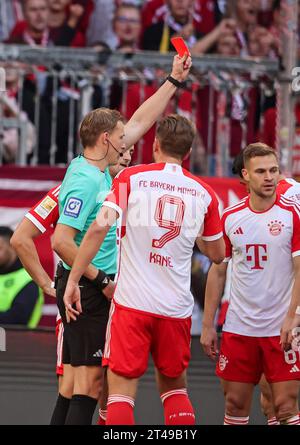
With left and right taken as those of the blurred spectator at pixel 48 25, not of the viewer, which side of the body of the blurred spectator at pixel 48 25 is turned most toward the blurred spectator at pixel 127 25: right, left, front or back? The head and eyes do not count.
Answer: left

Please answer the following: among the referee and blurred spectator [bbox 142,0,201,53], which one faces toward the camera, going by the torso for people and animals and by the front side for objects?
the blurred spectator

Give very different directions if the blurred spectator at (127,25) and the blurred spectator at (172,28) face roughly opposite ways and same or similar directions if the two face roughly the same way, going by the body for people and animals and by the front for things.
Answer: same or similar directions

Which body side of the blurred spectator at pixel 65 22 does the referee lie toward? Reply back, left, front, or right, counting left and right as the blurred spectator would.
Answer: front

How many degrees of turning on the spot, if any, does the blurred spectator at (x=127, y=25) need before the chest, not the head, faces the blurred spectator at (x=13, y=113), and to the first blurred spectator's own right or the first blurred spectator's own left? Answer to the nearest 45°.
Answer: approximately 45° to the first blurred spectator's own right

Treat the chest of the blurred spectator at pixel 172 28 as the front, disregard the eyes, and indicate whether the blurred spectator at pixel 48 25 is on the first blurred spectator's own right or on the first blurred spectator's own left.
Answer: on the first blurred spectator's own right

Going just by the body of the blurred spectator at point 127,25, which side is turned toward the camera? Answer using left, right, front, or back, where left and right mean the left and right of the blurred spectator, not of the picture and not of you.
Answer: front

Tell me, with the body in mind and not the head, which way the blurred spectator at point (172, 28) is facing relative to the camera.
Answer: toward the camera

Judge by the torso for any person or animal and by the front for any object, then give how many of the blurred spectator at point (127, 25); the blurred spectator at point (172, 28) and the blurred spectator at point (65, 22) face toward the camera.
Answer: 3

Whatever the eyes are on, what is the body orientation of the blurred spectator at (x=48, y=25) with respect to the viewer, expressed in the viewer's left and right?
facing the viewer

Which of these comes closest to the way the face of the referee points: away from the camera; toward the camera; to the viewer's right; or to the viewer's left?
to the viewer's right
